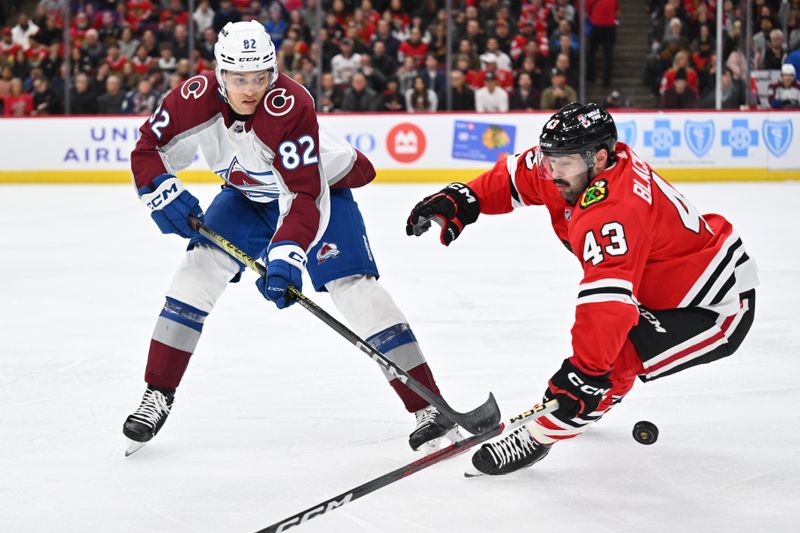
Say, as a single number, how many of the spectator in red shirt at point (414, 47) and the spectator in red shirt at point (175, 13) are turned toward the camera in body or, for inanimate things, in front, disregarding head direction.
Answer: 2

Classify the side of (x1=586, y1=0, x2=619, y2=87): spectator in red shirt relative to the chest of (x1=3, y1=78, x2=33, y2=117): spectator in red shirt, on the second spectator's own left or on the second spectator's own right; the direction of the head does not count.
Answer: on the second spectator's own left

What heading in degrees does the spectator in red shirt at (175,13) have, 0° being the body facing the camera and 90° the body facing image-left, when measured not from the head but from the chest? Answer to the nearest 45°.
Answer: approximately 0°

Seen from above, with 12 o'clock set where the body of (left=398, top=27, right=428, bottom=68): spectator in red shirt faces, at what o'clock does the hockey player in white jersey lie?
The hockey player in white jersey is roughly at 12 o'clock from the spectator in red shirt.

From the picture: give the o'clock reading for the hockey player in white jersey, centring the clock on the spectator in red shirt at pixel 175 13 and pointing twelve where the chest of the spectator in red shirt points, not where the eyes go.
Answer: The hockey player in white jersey is roughly at 12 o'clock from the spectator in red shirt.
